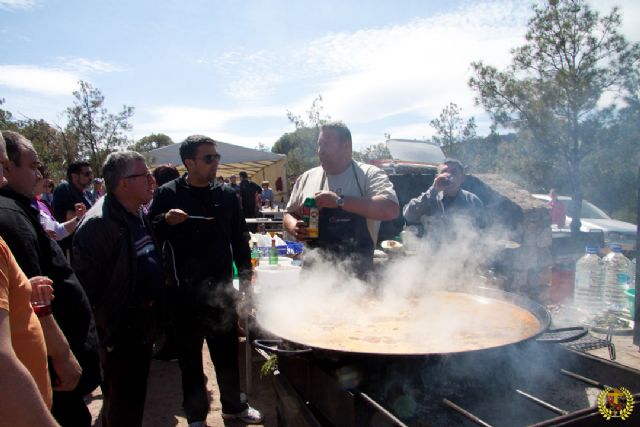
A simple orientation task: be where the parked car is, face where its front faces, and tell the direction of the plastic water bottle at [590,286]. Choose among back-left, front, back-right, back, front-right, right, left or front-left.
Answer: right

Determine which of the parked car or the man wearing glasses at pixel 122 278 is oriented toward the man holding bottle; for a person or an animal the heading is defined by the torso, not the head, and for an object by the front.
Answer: the man wearing glasses

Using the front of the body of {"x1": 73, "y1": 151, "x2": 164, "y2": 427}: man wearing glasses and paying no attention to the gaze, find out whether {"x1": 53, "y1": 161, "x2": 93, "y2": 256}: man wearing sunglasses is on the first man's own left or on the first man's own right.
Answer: on the first man's own left

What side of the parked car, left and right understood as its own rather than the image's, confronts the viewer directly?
right

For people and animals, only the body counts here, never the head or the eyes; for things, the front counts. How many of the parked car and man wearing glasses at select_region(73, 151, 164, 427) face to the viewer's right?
2

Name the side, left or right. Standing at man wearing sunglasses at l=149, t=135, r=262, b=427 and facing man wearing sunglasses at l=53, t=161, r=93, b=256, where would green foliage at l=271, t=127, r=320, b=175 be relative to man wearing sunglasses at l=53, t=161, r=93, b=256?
right

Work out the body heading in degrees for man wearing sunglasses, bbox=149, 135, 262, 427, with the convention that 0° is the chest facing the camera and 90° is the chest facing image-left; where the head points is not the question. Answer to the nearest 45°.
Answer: approximately 315°

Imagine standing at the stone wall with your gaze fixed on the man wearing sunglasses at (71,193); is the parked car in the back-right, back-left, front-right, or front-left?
back-right

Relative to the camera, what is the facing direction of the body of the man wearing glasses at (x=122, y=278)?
to the viewer's right
